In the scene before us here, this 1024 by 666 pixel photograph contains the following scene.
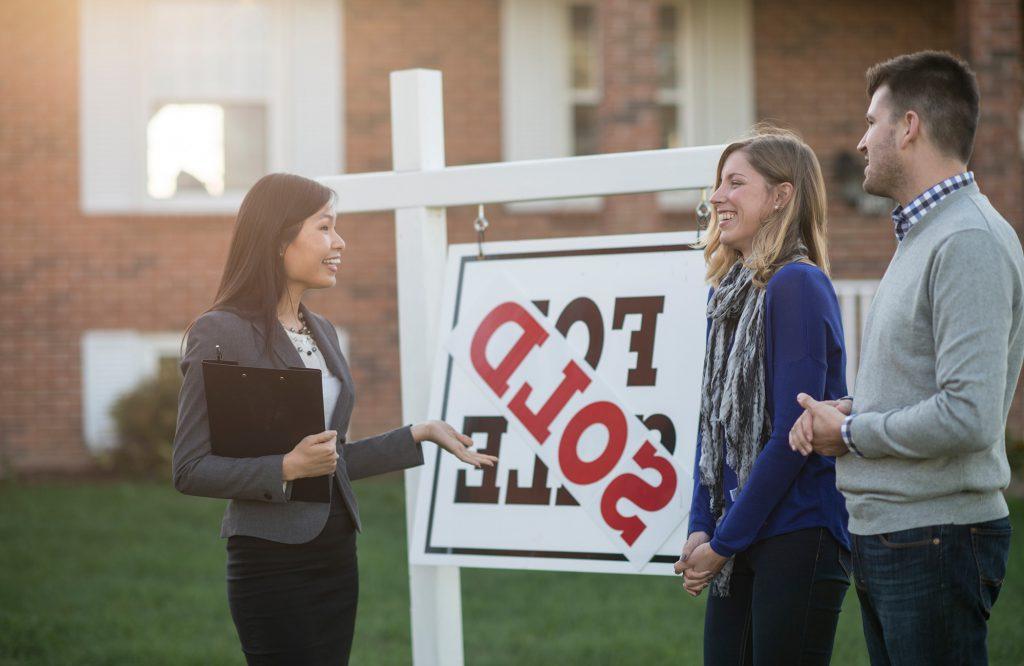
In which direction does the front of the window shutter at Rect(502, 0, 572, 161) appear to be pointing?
toward the camera

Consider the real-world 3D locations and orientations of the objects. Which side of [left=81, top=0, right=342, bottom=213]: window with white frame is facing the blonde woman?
front

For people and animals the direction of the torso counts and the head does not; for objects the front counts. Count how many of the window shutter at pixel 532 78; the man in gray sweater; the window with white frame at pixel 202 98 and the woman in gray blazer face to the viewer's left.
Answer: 1

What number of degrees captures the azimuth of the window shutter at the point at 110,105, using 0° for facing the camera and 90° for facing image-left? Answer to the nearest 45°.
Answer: approximately 0°

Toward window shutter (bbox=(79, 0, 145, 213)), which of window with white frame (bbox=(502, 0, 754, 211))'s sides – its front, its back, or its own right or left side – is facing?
right

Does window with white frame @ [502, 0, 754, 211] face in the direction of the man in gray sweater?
yes

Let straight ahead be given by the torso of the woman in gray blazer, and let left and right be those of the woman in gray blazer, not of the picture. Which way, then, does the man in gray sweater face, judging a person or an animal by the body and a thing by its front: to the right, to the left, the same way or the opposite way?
the opposite way

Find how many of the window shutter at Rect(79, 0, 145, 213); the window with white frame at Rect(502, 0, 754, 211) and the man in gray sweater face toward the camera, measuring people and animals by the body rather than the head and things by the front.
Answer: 2

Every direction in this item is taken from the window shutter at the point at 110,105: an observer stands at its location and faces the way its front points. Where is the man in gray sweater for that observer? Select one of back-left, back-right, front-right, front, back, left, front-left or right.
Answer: front

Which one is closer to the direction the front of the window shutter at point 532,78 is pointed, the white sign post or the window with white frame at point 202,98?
the white sign post

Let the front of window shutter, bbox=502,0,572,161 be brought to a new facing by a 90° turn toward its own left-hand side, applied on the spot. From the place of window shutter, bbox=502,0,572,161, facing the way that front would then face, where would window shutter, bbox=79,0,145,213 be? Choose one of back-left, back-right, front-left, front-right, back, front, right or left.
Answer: back

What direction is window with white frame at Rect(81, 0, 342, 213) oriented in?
toward the camera

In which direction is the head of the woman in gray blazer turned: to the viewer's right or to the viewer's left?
to the viewer's right

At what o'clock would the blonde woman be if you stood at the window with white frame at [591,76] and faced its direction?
The blonde woman is roughly at 12 o'clock from the window with white frame.

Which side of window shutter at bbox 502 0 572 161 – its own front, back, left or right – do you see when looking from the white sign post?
front

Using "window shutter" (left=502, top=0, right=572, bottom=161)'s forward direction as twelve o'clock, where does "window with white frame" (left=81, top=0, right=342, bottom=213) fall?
The window with white frame is roughly at 3 o'clock from the window shutter.

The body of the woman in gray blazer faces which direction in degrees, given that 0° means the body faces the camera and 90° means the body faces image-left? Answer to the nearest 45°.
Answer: approximately 315°

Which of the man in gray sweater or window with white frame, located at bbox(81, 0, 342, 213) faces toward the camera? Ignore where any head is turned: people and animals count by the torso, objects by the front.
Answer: the window with white frame

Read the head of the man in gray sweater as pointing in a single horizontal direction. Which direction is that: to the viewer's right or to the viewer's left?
to the viewer's left
